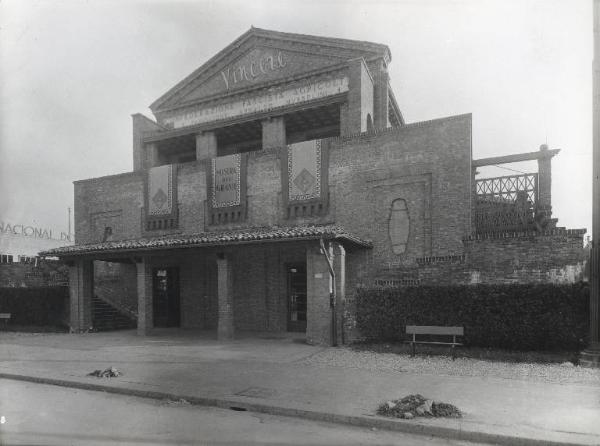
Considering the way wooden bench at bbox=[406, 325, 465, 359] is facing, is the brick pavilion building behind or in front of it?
behind

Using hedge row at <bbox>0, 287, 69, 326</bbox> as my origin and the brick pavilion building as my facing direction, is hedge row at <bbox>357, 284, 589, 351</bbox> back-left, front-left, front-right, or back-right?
front-right

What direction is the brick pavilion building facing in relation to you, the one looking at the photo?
facing the viewer and to the left of the viewer

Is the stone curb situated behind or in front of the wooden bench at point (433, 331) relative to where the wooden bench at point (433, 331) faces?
in front

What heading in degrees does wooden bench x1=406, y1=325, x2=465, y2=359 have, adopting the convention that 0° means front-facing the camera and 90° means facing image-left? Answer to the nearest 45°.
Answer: approximately 0°

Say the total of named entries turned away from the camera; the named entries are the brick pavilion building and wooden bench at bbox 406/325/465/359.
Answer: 0

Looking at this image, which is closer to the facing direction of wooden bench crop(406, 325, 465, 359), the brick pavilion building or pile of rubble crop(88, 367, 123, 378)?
the pile of rubble
